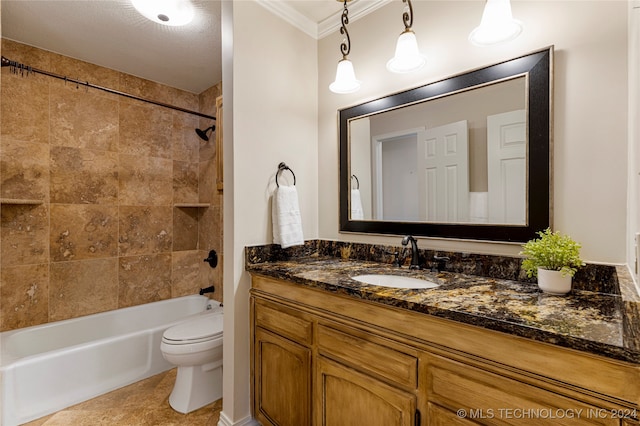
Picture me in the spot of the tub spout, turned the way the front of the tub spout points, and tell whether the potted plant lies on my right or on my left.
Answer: on my left

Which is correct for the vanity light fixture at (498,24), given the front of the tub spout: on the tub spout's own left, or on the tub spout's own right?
on the tub spout's own left

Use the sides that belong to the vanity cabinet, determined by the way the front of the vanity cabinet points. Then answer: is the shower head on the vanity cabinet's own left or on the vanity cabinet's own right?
on the vanity cabinet's own right

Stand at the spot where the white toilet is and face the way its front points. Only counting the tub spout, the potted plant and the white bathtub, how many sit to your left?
1

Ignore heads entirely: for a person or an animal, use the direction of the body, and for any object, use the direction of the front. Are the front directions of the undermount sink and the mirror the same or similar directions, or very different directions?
same or similar directions

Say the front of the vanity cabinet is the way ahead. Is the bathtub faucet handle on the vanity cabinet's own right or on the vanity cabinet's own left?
on the vanity cabinet's own right

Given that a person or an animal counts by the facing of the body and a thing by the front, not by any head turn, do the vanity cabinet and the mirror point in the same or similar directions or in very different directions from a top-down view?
same or similar directions

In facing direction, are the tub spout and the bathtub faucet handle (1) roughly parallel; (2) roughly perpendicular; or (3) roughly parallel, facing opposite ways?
roughly parallel

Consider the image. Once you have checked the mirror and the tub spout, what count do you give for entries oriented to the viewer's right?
0

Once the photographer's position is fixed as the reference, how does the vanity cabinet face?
facing the viewer and to the left of the viewer

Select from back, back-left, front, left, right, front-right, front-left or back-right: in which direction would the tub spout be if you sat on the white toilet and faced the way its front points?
back-right

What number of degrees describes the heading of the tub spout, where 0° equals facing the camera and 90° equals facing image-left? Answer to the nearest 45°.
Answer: approximately 45°

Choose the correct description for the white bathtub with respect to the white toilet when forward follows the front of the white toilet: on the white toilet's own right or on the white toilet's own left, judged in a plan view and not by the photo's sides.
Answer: on the white toilet's own right
